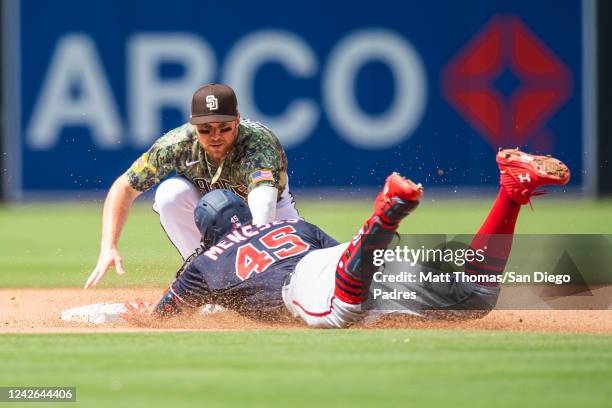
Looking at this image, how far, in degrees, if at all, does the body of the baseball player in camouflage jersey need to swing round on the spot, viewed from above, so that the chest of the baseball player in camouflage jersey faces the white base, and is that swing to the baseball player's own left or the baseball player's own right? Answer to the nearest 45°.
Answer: approximately 45° to the baseball player's own right

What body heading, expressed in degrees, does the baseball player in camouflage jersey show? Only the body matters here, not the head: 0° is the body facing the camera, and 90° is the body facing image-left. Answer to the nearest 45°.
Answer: approximately 0°
